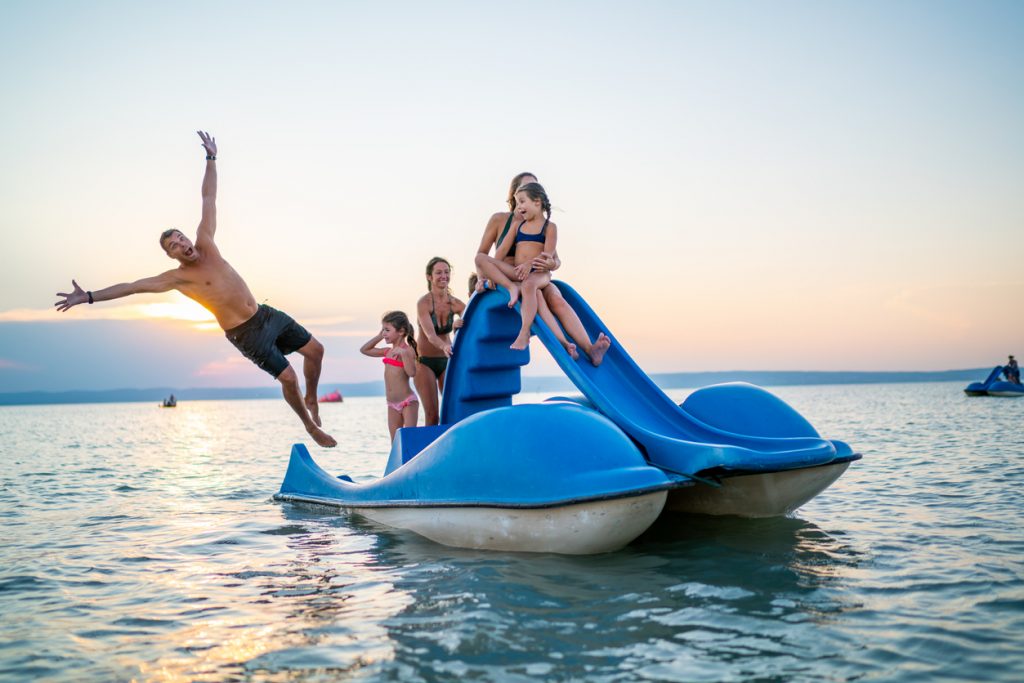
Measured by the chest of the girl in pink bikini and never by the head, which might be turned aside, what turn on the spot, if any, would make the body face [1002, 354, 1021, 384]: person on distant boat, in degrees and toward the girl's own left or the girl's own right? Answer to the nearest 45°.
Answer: approximately 180°

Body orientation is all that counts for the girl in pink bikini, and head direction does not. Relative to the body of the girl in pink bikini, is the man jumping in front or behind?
in front

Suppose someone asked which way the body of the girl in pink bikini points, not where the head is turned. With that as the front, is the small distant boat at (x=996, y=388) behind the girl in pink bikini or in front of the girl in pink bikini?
behind
